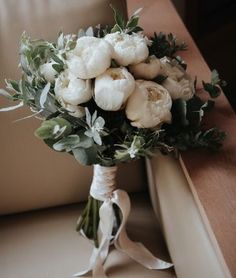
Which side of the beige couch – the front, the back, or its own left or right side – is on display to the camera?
front
